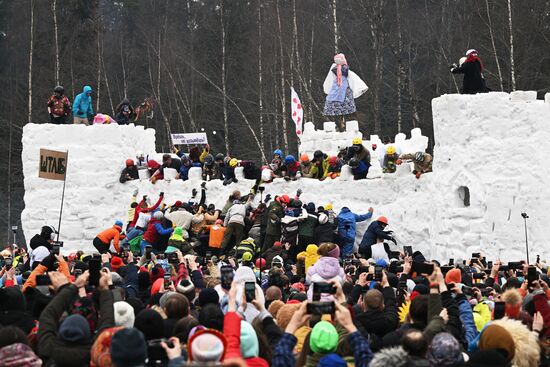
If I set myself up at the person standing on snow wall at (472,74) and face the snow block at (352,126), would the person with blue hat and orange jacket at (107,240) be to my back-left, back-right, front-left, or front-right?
front-left

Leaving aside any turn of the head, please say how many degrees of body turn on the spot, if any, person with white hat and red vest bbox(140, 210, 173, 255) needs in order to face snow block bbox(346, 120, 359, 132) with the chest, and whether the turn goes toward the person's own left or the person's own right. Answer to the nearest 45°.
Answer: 0° — they already face it

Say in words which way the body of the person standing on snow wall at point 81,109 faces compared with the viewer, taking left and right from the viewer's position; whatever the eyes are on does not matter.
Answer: facing the viewer and to the right of the viewer

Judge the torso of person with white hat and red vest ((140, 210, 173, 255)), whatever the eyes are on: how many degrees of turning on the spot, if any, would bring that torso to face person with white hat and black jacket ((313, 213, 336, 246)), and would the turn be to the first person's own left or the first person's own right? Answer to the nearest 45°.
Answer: approximately 90° to the first person's own right

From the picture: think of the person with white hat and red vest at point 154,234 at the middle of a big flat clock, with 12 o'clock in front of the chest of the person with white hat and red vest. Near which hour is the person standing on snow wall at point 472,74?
The person standing on snow wall is roughly at 2 o'clock from the person with white hat and red vest.

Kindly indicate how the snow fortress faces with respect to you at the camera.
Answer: facing the viewer

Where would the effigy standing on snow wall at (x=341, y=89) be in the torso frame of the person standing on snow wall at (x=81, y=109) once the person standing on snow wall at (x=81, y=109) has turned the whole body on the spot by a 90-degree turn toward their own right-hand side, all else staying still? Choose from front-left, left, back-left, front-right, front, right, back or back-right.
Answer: back-left

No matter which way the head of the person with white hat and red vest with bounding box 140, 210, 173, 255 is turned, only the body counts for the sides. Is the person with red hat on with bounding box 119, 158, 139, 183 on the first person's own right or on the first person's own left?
on the first person's own left

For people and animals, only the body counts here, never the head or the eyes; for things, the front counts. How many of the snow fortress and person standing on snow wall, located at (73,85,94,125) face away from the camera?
0

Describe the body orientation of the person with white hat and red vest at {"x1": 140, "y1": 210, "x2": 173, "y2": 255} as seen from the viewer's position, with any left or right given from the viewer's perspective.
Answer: facing away from the viewer and to the right of the viewer
